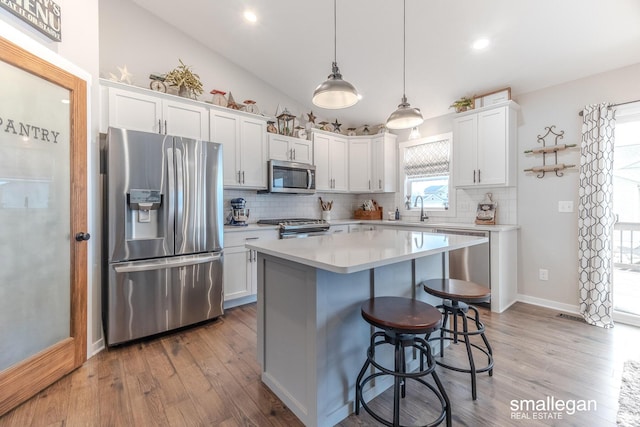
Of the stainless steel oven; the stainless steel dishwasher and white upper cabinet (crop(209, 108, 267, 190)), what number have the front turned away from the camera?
0

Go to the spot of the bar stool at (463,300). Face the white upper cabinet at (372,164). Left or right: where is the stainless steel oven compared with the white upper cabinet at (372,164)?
left

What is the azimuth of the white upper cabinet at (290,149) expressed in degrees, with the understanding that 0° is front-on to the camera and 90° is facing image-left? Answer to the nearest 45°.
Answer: approximately 315°

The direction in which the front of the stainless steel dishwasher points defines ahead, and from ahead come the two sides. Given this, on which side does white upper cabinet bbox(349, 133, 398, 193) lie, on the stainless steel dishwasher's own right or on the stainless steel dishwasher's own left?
on the stainless steel dishwasher's own right

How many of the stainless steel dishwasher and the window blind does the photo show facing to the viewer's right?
0

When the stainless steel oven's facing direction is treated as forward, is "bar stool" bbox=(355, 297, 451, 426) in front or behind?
in front

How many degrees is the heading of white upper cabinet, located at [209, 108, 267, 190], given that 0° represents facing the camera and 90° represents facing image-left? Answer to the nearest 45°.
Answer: approximately 315°

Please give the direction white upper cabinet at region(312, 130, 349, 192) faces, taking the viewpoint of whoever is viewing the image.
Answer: facing the viewer and to the right of the viewer

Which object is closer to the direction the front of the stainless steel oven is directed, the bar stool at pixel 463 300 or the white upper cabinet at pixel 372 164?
the bar stool

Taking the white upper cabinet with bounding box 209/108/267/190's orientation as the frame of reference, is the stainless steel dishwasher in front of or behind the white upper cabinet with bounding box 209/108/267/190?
in front

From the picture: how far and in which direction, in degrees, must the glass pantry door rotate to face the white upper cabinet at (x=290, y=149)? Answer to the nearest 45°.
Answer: approximately 45° to its left

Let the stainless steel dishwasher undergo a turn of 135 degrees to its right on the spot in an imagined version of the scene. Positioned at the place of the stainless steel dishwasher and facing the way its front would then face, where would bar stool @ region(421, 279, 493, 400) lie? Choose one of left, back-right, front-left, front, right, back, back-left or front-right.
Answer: back

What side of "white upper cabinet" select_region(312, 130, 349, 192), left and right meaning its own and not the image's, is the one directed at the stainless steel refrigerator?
right
